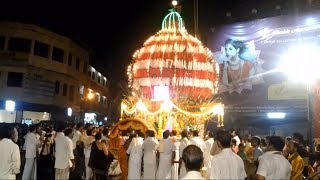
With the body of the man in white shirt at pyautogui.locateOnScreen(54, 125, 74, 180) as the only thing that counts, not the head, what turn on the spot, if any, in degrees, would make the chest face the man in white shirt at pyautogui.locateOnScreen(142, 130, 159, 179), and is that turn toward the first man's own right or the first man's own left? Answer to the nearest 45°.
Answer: approximately 45° to the first man's own right

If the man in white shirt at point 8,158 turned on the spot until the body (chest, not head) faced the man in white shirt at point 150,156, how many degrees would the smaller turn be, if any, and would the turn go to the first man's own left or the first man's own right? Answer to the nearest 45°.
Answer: approximately 45° to the first man's own right

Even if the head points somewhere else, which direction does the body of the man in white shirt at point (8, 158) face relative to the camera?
away from the camera

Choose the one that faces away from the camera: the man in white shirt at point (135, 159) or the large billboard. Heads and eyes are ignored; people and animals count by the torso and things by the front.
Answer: the man in white shirt

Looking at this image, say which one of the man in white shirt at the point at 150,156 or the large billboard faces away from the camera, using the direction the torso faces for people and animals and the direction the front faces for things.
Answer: the man in white shirt

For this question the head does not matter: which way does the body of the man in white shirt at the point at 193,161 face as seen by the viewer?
away from the camera

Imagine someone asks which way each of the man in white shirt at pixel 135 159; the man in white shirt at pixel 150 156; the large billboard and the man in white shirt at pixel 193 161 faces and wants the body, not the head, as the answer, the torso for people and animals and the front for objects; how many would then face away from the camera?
3

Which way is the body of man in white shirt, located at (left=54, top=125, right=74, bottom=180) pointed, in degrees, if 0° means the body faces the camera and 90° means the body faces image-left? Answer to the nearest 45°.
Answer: approximately 225°

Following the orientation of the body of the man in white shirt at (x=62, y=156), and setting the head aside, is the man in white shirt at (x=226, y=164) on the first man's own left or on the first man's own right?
on the first man's own right

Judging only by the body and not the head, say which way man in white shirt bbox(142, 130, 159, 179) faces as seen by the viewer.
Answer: away from the camera

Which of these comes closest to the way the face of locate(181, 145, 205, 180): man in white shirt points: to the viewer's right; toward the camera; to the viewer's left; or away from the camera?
away from the camera

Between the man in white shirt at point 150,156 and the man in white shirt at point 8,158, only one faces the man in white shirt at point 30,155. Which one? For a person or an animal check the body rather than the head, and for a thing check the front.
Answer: the man in white shirt at point 8,158

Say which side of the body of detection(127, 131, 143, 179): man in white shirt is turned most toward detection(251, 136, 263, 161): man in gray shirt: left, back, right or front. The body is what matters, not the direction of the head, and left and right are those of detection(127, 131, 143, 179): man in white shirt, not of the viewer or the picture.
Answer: right

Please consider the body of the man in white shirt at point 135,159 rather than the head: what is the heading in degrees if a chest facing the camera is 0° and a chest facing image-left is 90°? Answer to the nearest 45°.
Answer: approximately 180°
